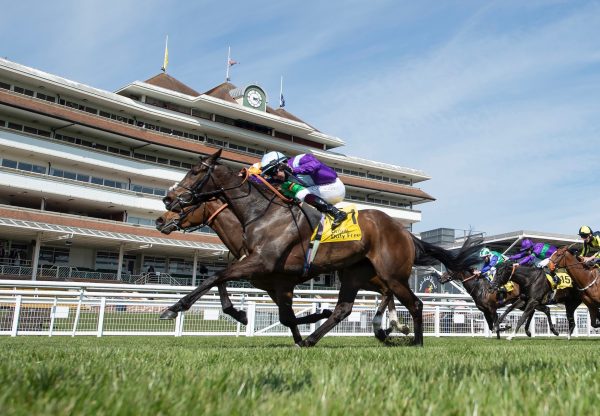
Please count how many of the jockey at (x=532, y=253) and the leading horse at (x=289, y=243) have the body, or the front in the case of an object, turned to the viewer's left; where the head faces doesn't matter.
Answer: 2

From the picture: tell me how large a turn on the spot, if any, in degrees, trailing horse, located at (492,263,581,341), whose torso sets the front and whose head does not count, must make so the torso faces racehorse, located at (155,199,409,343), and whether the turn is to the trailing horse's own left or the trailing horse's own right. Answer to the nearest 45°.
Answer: approximately 45° to the trailing horse's own left

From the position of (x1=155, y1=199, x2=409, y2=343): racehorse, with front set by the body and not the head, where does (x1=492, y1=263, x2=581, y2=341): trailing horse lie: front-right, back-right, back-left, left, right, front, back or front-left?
back-right

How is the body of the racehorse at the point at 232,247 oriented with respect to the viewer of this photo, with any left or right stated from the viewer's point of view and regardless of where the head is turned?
facing to the left of the viewer

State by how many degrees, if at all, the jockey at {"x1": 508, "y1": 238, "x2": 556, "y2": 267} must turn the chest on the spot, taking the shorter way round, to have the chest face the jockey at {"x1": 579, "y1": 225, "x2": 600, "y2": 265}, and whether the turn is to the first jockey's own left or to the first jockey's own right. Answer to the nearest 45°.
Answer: approximately 135° to the first jockey's own left

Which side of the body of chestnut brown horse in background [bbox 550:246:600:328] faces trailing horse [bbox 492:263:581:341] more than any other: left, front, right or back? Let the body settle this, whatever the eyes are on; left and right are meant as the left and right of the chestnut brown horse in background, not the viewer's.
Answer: front

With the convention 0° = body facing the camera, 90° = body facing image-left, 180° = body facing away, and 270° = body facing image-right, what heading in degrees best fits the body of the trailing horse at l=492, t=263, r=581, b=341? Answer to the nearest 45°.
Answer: approximately 90°

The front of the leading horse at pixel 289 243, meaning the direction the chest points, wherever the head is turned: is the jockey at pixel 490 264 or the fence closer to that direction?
the fence

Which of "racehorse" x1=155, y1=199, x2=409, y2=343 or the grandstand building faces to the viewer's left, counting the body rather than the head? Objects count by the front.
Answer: the racehorse

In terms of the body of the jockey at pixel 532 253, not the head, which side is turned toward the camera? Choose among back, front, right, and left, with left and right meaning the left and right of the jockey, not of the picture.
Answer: left

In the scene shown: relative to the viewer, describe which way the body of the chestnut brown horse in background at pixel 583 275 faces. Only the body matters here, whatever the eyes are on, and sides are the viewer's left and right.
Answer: facing to the left of the viewer

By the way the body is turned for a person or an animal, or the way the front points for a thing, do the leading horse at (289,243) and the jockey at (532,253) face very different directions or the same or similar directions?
same or similar directions

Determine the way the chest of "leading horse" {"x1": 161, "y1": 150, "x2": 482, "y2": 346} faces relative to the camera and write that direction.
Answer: to the viewer's left

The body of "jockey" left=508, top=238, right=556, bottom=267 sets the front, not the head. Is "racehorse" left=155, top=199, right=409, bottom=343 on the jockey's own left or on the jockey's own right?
on the jockey's own left

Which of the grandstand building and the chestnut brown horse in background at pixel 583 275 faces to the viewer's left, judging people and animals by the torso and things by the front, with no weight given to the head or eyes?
the chestnut brown horse in background

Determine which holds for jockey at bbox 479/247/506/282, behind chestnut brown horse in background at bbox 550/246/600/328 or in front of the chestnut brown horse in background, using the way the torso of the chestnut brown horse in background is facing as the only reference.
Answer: in front
